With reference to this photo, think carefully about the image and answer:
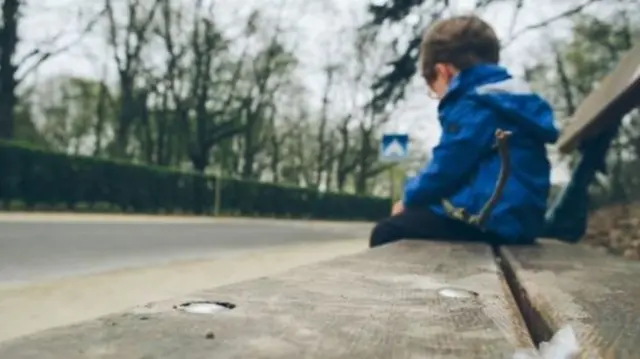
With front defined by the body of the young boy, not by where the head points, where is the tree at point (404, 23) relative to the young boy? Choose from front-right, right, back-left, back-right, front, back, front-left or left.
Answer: front-right

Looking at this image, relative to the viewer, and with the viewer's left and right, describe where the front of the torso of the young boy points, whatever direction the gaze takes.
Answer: facing away from the viewer and to the left of the viewer

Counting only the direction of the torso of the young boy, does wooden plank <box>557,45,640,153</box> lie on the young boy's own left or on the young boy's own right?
on the young boy's own right

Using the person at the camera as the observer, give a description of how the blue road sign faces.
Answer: facing the viewer

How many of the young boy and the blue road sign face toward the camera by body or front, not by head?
1

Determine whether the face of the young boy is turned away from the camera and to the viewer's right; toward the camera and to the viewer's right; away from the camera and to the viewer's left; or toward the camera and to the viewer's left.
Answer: away from the camera and to the viewer's left

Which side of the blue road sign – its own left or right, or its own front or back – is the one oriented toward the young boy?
front

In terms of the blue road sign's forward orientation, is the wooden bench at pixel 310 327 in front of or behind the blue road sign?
in front
